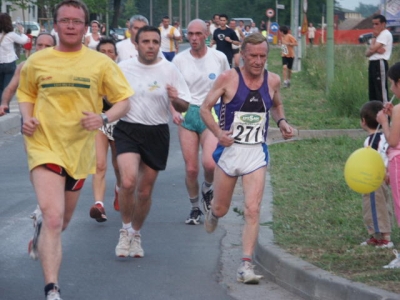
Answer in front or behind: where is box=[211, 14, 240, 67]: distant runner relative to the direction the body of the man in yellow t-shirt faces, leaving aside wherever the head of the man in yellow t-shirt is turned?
behind

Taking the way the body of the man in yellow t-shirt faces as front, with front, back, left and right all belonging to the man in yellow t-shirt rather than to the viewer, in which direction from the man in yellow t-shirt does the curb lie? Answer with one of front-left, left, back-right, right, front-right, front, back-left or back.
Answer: left

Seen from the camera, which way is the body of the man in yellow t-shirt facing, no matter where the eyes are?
toward the camera

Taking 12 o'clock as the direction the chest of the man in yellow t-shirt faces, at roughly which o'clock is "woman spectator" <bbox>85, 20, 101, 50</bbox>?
The woman spectator is roughly at 6 o'clock from the man in yellow t-shirt.

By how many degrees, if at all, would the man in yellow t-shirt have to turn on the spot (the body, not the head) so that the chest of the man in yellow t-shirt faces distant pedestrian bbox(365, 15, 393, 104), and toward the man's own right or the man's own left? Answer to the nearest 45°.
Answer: approximately 135° to the man's own left

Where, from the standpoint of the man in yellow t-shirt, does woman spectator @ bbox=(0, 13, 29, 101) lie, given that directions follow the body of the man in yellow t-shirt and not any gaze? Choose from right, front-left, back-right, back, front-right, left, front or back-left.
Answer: back

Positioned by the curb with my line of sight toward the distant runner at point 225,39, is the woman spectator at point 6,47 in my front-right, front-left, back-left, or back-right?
front-left
